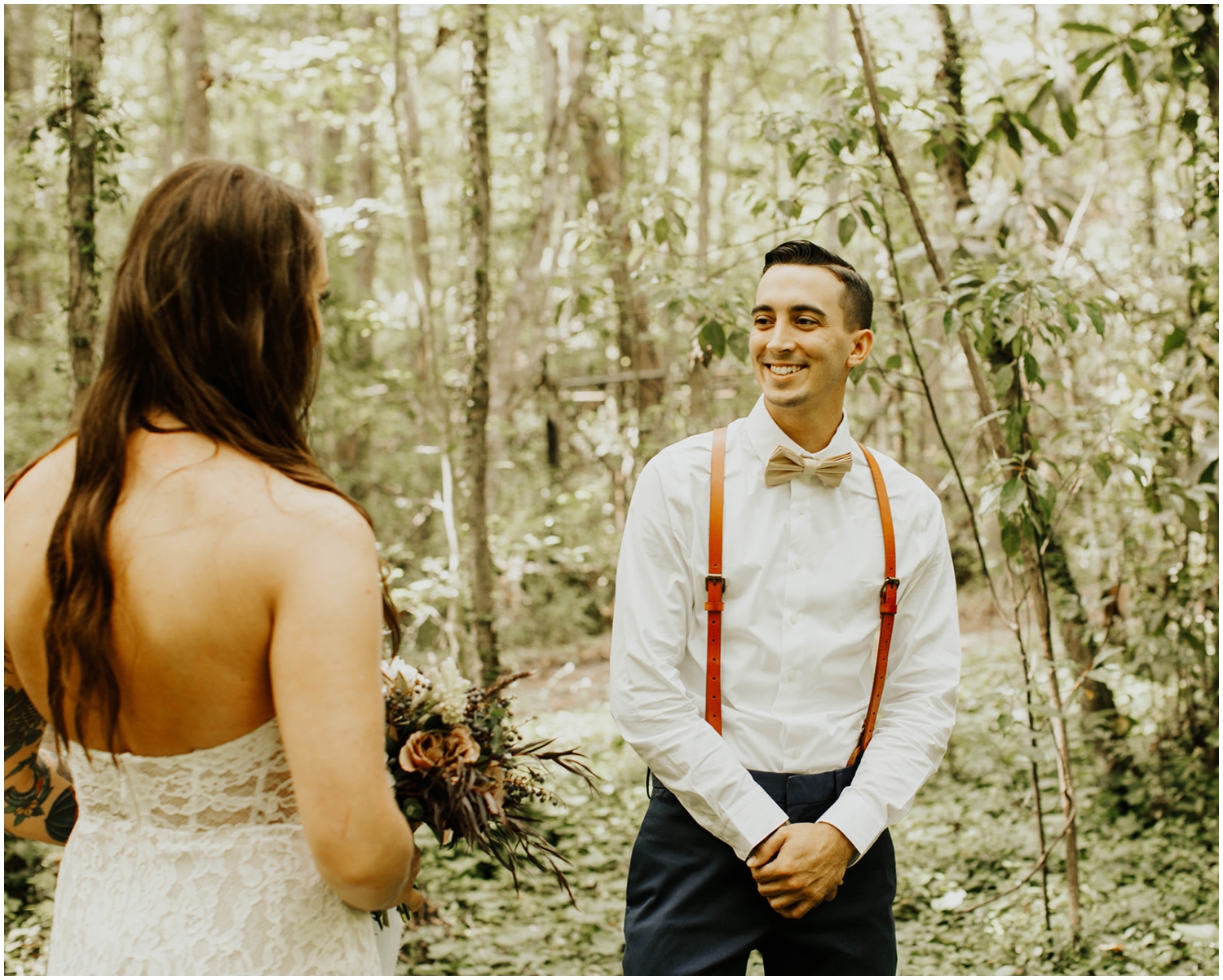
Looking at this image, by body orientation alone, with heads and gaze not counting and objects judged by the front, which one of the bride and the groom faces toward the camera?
the groom

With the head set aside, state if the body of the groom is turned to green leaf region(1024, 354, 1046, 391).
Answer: no

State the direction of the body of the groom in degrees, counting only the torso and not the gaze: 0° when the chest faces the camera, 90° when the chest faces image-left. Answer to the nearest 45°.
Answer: approximately 0°

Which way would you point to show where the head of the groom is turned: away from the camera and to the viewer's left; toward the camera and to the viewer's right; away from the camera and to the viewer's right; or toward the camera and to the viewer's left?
toward the camera and to the viewer's left

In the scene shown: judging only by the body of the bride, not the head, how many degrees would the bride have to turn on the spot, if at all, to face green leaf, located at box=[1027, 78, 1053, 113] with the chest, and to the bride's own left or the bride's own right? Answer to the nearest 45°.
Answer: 0° — they already face it

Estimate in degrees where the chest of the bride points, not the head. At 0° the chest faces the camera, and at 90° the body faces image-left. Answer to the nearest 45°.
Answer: approximately 225°

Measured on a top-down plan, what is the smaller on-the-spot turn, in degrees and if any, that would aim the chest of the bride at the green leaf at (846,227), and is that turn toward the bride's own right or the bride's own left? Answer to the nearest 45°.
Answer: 0° — they already face it

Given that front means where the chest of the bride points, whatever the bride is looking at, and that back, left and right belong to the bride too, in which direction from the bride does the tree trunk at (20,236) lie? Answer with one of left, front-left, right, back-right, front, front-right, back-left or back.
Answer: front-left

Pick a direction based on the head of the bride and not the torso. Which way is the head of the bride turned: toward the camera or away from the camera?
away from the camera

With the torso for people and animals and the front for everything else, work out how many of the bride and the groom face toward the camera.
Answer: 1

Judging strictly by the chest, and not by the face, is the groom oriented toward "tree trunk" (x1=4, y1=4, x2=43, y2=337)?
no
